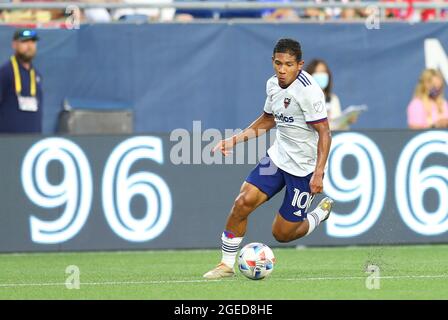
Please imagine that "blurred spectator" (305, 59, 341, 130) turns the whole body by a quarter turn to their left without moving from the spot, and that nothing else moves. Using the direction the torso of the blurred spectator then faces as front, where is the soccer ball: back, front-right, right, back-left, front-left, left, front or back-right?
right

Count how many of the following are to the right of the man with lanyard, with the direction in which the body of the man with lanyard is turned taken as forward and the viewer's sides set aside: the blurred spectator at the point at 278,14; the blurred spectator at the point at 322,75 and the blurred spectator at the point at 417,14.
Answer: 0

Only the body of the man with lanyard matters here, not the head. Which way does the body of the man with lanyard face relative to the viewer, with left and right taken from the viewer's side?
facing the viewer and to the right of the viewer

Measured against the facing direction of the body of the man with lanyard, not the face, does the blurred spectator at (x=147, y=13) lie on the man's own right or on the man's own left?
on the man's own left

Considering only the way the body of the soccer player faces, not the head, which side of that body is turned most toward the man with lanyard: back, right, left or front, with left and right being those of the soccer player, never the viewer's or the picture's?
right

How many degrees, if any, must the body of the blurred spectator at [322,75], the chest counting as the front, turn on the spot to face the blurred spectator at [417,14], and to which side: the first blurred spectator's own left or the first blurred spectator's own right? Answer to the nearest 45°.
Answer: approximately 135° to the first blurred spectator's own left

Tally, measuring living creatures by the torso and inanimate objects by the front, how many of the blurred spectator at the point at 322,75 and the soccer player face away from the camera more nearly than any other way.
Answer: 0

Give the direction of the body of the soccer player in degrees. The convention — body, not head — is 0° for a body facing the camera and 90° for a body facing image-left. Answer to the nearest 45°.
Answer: approximately 45°

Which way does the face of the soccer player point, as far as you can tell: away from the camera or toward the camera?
toward the camera

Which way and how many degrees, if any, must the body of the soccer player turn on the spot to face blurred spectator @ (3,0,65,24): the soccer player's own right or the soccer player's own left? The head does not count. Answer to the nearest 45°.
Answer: approximately 90° to the soccer player's own right

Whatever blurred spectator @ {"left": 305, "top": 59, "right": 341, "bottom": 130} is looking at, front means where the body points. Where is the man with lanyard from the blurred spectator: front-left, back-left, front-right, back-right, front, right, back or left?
right

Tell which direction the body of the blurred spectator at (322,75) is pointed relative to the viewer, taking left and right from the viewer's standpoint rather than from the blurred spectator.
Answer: facing the viewer

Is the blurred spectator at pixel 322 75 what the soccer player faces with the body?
no
